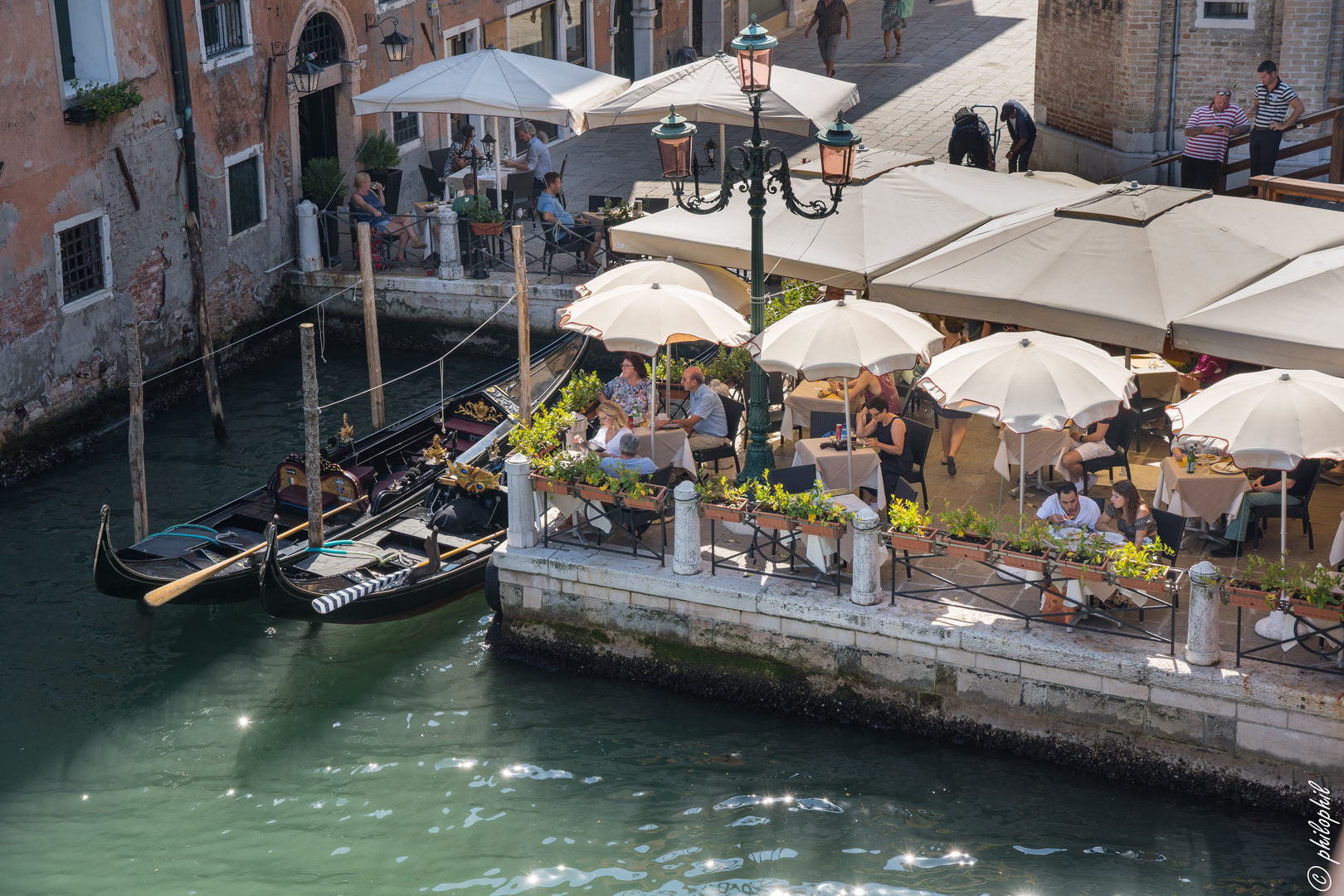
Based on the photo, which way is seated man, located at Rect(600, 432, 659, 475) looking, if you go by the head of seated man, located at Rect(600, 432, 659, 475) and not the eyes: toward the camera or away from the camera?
away from the camera

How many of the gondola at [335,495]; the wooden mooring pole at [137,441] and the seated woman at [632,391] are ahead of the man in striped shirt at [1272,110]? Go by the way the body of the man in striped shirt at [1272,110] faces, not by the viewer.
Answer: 3

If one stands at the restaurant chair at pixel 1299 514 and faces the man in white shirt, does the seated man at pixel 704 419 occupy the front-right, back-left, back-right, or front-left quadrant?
front-right

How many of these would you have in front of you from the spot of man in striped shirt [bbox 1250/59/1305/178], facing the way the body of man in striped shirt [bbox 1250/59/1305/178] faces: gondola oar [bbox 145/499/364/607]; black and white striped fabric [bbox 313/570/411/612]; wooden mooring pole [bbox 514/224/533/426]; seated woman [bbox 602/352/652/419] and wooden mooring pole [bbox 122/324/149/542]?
5

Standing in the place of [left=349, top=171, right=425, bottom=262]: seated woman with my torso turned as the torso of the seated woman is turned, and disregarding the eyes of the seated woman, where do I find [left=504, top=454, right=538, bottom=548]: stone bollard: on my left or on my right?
on my right

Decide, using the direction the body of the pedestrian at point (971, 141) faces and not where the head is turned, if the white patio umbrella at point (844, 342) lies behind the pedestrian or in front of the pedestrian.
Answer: behind

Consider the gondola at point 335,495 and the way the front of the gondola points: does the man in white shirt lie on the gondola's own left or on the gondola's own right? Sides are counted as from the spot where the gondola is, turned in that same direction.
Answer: on the gondola's own right

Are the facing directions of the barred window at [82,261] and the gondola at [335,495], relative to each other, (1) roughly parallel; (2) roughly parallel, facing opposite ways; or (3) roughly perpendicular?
roughly perpendicular

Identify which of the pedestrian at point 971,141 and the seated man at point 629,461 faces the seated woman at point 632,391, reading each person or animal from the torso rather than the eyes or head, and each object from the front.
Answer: the seated man

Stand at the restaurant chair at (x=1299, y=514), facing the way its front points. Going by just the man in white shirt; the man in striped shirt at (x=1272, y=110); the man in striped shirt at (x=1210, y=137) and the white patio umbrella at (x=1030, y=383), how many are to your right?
2

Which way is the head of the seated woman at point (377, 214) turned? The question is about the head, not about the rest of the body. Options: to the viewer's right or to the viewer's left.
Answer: to the viewer's right

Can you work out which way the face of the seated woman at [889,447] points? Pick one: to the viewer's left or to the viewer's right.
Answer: to the viewer's left

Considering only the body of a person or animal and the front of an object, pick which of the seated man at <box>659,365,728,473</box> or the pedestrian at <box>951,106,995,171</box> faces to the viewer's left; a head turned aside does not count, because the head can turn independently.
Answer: the seated man

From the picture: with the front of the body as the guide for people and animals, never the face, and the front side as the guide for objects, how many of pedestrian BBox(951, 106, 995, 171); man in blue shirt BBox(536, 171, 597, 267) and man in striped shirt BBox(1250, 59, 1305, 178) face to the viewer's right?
1

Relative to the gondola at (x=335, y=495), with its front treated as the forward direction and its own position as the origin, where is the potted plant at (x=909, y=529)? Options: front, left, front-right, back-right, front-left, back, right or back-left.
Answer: right

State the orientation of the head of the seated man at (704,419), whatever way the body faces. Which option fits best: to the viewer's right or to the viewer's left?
to the viewer's left

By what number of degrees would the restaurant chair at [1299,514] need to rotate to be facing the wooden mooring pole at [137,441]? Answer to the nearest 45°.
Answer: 0° — it already faces it

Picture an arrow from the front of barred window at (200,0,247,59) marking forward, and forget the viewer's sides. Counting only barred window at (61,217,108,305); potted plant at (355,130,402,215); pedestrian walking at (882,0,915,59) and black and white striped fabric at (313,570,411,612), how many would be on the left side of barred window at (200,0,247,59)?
2
